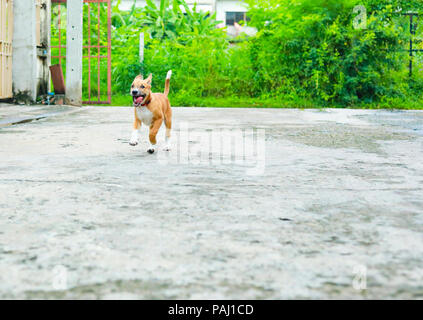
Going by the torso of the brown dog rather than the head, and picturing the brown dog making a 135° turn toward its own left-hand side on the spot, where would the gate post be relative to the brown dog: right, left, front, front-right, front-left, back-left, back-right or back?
left

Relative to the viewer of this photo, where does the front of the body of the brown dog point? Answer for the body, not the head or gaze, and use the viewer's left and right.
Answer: facing the viewer and to the left of the viewer

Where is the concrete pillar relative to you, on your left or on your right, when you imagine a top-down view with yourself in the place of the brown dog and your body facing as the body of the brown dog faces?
on your right
